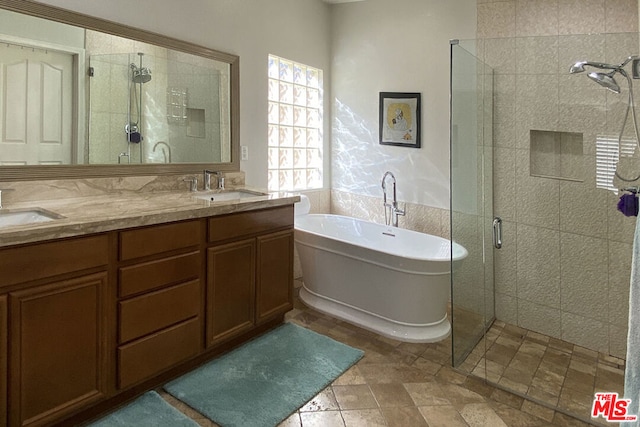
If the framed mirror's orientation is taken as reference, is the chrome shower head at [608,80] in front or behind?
in front

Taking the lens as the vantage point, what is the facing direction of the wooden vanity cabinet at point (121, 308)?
facing the viewer and to the right of the viewer

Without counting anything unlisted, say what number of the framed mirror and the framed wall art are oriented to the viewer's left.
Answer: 0

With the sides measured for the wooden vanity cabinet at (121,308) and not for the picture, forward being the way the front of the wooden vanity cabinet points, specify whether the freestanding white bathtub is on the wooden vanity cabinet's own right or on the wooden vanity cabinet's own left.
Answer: on the wooden vanity cabinet's own left
